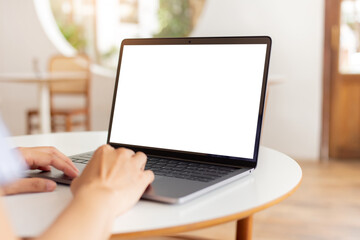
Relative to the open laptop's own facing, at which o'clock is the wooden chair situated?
The wooden chair is roughly at 4 o'clock from the open laptop.

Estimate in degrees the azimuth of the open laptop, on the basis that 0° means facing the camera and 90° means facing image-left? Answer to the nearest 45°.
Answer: approximately 45°

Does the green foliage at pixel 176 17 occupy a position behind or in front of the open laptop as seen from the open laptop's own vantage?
behind
